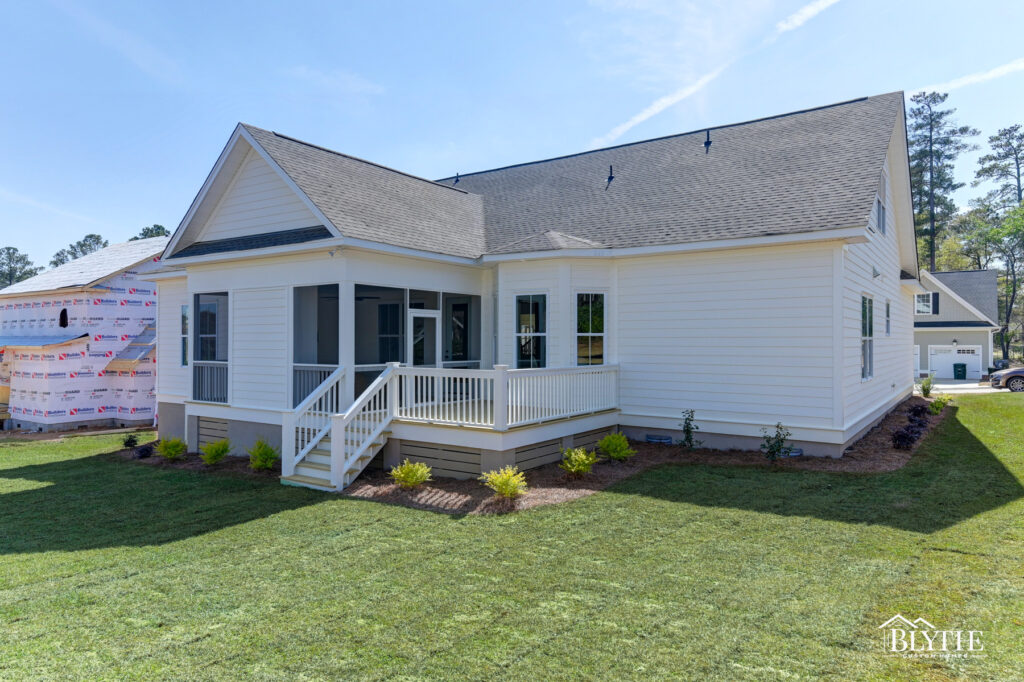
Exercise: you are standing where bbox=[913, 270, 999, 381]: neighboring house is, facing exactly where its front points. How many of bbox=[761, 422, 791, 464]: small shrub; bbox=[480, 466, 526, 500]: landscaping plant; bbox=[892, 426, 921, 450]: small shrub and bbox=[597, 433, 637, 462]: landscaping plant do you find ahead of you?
4

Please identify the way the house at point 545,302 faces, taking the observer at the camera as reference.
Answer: facing away from the viewer and to the right of the viewer

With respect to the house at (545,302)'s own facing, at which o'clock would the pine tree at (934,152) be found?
The pine tree is roughly at 12 o'clock from the house.

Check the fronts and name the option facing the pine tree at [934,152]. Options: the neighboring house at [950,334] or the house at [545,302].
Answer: the house

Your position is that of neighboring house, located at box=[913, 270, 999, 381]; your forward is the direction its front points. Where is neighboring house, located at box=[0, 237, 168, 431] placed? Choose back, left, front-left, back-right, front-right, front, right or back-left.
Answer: front-right

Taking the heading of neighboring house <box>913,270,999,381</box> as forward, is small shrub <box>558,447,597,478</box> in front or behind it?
in front

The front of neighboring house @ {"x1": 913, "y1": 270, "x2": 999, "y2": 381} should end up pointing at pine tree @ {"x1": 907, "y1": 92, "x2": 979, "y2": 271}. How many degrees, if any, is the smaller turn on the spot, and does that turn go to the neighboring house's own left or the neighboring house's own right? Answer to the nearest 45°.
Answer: approximately 180°

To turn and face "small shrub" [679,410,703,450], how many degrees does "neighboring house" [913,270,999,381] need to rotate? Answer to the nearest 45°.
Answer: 0° — it already faces it

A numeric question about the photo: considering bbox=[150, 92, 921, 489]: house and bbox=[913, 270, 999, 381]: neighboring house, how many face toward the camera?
1

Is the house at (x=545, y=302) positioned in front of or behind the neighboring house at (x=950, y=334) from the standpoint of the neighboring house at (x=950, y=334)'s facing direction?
in front

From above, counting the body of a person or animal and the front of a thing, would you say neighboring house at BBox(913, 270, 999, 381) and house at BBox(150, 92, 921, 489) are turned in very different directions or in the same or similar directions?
very different directions

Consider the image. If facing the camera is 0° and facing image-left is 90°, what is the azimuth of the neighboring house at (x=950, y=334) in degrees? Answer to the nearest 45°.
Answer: approximately 0°
